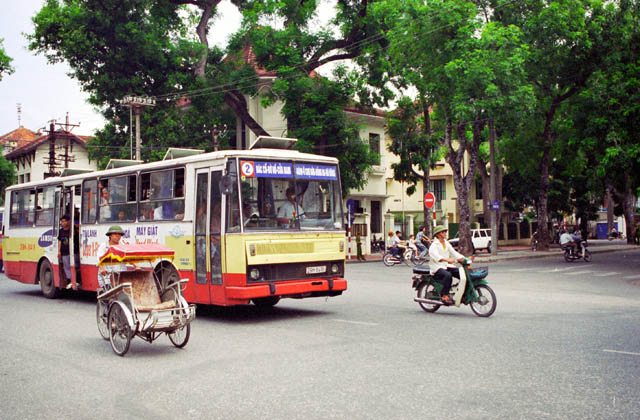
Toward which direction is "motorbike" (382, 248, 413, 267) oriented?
to the viewer's right

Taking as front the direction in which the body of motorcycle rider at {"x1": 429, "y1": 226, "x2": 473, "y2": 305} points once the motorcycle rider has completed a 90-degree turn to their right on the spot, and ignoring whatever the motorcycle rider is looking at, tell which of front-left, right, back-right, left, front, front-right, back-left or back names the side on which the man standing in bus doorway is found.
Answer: front-right

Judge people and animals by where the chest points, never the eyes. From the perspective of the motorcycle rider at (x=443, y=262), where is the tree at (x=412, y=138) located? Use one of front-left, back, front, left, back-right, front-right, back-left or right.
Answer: back-left

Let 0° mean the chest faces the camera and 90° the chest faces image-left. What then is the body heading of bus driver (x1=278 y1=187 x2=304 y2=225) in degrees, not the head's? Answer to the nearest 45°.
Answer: approximately 315°

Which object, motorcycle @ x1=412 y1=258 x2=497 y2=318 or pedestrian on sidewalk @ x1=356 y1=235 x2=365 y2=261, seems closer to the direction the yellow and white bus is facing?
the motorcycle

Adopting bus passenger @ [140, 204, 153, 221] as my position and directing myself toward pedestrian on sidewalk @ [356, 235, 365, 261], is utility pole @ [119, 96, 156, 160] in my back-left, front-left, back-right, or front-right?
front-left

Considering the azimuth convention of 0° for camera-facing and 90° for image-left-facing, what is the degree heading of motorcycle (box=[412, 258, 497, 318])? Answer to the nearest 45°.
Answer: approximately 315°

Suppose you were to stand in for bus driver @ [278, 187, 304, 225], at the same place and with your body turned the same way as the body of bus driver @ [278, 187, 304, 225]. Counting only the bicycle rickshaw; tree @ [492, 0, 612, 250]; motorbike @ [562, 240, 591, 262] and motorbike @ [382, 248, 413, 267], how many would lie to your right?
1
